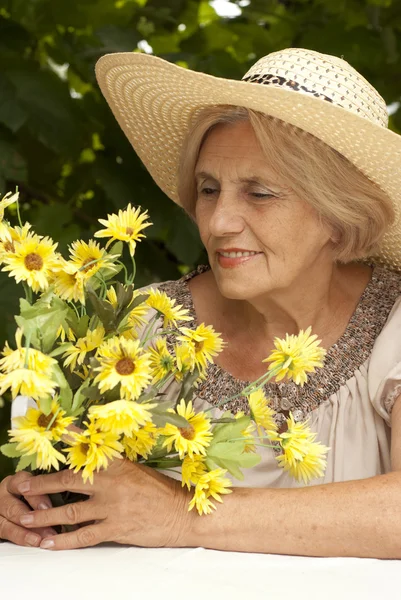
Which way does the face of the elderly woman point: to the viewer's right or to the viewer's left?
to the viewer's left

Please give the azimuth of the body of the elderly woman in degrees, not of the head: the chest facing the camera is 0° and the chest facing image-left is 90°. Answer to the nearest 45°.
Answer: approximately 45°
